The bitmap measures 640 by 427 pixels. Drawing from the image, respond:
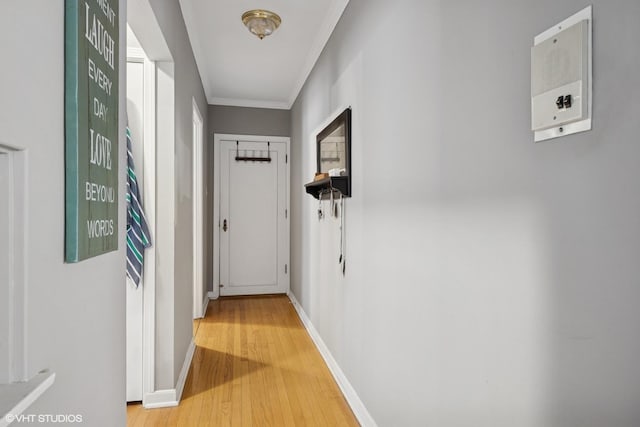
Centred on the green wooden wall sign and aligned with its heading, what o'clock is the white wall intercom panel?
The white wall intercom panel is roughly at 12 o'clock from the green wooden wall sign.

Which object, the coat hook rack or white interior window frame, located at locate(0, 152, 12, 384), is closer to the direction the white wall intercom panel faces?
the white interior window frame

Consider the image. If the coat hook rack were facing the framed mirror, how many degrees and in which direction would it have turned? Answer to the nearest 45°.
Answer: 0° — it already faces it

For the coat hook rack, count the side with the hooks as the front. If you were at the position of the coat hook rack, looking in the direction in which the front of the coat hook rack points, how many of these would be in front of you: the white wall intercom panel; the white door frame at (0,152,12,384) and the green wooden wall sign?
3

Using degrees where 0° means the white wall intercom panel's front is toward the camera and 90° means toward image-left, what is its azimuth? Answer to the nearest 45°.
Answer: approximately 45°

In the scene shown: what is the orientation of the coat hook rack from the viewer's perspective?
toward the camera

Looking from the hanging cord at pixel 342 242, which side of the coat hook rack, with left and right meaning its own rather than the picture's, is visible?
front

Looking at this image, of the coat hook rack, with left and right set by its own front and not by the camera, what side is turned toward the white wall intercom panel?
front

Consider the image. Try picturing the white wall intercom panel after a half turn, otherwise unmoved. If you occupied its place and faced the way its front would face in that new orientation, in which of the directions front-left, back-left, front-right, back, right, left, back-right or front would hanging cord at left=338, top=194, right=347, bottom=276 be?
left

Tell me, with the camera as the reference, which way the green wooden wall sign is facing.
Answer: facing the viewer and to the right of the viewer

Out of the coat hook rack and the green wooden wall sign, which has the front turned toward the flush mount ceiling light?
the coat hook rack

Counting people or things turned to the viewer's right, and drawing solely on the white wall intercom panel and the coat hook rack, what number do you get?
0

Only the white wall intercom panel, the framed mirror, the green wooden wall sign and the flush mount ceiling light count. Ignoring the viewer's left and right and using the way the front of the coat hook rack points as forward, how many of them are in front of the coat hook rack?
4

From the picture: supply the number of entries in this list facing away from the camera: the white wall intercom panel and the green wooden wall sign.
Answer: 0

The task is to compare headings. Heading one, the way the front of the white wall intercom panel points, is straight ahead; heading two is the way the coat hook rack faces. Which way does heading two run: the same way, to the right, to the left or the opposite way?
to the left

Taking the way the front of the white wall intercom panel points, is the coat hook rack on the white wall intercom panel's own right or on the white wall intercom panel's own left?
on the white wall intercom panel's own right

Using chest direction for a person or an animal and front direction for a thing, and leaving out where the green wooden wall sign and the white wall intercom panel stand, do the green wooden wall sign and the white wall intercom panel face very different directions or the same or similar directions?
very different directions
